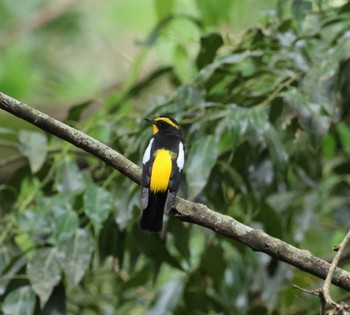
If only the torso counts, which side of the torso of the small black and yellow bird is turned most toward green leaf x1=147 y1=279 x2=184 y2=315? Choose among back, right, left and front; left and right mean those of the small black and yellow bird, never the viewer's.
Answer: front

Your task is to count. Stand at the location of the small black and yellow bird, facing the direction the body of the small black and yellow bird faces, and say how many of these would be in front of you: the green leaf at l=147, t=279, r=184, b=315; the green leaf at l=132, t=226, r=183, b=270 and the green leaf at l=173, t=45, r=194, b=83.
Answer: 3

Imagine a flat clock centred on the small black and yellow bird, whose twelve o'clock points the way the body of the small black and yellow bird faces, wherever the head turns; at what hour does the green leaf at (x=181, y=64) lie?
The green leaf is roughly at 12 o'clock from the small black and yellow bird.

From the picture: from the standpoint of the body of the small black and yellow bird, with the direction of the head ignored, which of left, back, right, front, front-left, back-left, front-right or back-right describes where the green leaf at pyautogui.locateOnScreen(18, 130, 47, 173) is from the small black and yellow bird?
front-left

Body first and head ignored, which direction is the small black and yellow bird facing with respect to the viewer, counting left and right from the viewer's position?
facing away from the viewer

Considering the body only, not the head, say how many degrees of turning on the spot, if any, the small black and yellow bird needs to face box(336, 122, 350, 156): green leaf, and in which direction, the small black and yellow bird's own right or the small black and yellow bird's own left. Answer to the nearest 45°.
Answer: approximately 45° to the small black and yellow bird's own right

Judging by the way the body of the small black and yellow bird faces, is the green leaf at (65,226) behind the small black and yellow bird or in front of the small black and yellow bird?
in front
